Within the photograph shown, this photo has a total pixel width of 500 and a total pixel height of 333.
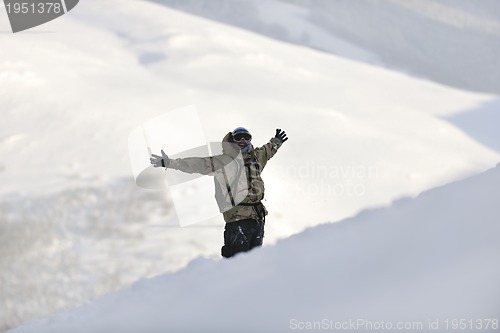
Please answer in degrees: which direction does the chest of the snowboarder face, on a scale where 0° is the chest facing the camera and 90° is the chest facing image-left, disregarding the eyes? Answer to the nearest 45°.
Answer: approximately 315°
